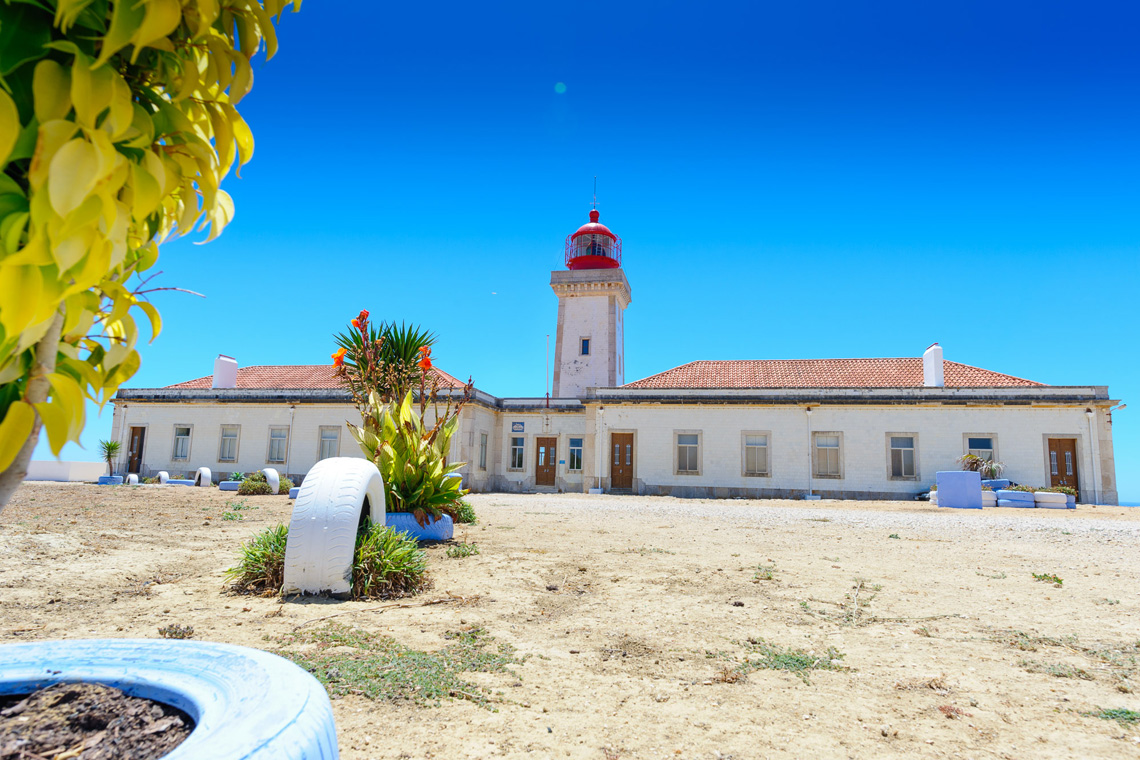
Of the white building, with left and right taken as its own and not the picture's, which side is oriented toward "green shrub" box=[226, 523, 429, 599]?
front

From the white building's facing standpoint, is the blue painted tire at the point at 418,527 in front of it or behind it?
in front

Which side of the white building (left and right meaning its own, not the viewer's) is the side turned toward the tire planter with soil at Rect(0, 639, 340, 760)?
front

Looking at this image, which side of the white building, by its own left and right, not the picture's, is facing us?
front

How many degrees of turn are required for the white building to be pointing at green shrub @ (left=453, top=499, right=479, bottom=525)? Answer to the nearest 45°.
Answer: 0° — it already faces it

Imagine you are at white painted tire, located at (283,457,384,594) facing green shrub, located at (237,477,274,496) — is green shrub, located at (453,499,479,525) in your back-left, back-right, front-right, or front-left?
front-right

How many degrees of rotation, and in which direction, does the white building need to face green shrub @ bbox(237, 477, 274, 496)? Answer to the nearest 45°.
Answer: approximately 45° to its right

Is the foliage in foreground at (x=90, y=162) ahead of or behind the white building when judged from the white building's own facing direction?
ahead
